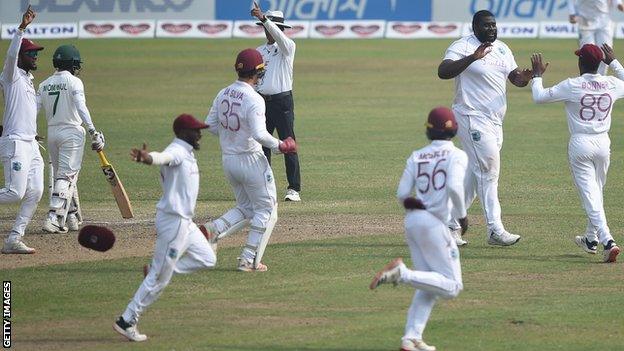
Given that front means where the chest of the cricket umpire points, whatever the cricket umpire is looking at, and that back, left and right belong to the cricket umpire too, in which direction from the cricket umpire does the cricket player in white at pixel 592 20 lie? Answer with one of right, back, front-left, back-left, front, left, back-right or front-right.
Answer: back

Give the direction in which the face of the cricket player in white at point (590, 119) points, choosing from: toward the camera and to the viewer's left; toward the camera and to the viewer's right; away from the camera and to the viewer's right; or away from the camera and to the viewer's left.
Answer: away from the camera and to the viewer's left

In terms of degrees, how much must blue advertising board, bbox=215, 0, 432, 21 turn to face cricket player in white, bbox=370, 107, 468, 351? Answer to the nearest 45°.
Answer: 0° — it already faces them

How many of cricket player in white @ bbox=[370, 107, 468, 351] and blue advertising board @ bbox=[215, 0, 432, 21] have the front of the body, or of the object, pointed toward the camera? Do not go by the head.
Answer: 1

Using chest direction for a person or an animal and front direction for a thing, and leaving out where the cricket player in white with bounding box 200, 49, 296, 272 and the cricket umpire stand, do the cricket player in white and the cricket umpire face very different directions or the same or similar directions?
very different directions

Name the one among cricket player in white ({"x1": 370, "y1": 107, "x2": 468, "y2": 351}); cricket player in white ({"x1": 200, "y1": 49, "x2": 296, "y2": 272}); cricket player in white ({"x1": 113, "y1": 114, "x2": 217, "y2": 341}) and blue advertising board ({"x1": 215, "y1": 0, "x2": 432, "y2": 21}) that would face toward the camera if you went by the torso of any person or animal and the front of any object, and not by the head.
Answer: the blue advertising board

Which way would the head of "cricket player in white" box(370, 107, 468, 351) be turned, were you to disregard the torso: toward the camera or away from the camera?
away from the camera
